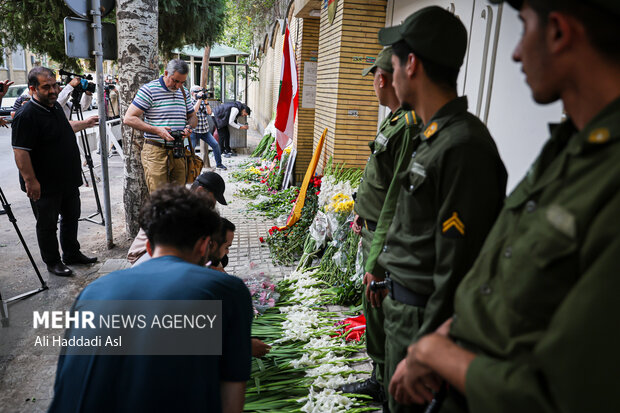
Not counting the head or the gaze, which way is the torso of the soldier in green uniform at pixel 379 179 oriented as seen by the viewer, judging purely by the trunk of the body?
to the viewer's left

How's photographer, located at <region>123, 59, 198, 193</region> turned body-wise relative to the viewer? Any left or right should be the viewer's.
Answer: facing the viewer and to the right of the viewer

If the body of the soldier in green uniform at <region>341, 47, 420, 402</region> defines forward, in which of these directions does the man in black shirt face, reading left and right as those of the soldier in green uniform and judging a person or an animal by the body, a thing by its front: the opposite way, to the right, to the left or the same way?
the opposite way

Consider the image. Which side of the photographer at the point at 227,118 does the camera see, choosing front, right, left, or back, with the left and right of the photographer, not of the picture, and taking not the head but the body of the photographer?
right

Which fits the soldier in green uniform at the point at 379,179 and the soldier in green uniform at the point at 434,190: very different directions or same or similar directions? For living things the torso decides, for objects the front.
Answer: same or similar directions

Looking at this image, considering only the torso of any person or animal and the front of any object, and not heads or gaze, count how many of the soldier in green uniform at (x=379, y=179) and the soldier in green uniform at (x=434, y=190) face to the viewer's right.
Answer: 0

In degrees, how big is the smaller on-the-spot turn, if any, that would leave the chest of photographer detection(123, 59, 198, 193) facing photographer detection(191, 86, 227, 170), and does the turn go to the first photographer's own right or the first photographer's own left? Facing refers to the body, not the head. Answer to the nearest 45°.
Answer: approximately 135° to the first photographer's own left

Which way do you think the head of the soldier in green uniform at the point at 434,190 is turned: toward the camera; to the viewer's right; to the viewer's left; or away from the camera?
to the viewer's left

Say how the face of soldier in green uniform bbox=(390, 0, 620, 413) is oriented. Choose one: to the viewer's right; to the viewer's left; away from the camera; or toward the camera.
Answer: to the viewer's left

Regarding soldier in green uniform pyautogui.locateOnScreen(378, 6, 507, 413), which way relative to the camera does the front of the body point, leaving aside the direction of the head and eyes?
to the viewer's left

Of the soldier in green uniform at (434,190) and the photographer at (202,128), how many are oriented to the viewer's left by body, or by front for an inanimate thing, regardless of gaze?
1
